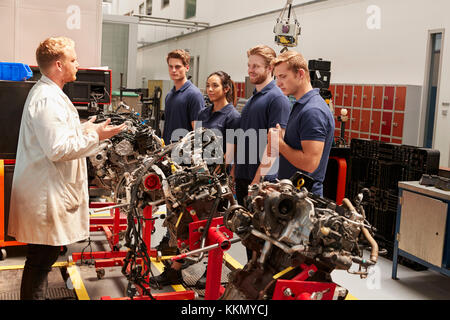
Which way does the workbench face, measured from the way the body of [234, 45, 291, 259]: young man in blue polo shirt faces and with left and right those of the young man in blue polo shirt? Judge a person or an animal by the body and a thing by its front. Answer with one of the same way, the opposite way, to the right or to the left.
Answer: the same way

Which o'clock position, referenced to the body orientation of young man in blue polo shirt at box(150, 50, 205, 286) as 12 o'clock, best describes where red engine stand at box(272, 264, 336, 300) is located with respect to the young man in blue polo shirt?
The red engine stand is roughly at 10 o'clock from the young man in blue polo shirt.

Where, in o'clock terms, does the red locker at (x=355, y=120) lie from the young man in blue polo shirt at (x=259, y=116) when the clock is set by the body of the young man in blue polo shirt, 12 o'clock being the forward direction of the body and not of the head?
The red locker is roughly at 5 o'clock from the young man in blue polo shirt.

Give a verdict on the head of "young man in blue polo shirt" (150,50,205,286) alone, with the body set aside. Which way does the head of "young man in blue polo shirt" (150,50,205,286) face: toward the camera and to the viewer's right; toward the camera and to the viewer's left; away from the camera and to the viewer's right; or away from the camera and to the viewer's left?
toward the camera and to the viewer's left

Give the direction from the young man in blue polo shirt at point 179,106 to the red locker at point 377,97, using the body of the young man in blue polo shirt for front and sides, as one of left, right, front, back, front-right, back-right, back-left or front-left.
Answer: back

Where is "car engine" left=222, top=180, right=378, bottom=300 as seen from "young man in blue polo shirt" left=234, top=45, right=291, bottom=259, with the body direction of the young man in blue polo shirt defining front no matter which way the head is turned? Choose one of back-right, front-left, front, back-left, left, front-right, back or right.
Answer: front-left

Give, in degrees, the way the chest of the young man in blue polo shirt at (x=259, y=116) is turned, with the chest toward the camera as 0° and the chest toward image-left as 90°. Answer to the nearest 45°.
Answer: approximately 45°

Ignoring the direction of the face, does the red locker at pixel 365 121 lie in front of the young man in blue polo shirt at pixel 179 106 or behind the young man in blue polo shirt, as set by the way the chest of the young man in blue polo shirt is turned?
behind

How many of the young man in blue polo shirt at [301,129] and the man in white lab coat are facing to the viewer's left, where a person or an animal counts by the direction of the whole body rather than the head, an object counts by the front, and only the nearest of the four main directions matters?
1

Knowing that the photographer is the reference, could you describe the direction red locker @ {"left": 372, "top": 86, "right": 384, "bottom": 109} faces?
facing the viewer and to the left of the viewer

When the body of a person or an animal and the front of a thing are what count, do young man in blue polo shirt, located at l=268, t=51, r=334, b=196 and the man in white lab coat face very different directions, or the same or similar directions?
very different directions

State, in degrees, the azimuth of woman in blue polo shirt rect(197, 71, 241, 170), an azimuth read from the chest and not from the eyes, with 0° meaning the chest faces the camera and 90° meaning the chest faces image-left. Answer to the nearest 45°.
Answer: approximately 45°

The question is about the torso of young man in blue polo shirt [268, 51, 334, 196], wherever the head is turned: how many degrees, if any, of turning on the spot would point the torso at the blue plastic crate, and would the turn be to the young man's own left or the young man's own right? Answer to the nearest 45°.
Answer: approximately 45° to the young man's own right
